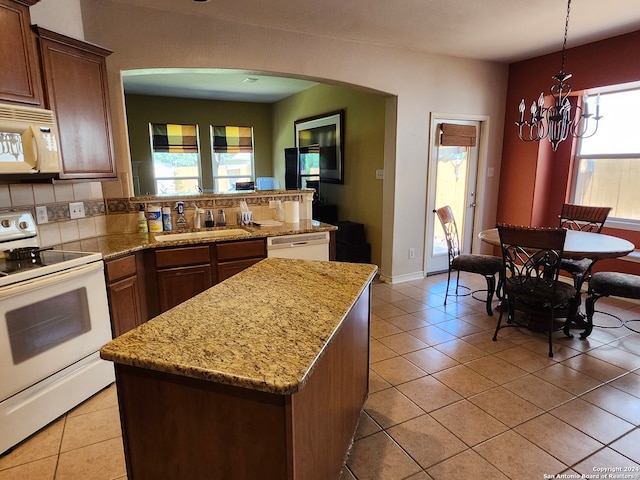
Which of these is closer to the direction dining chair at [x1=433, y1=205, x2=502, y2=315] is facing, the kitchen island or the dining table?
the dining table

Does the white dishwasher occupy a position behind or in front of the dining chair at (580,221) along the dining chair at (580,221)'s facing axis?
in front

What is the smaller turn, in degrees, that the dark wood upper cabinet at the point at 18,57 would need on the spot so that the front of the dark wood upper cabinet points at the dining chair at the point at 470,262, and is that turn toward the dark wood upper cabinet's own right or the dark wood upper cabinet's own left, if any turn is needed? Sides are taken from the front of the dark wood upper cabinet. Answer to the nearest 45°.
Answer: approximately 45° to the dark wood upper cabinet's own left

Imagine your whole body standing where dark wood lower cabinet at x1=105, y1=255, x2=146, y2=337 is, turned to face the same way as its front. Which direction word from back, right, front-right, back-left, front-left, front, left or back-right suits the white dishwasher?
front-left

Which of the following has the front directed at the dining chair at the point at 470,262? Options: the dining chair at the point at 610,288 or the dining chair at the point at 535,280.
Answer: the dining chair at the point at 610,288

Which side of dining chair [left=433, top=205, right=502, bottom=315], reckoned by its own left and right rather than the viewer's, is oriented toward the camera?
right

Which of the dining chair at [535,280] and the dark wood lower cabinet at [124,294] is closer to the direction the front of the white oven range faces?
the dining chair

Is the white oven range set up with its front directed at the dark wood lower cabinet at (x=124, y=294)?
no

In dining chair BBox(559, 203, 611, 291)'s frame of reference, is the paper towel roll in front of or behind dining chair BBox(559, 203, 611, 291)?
in front

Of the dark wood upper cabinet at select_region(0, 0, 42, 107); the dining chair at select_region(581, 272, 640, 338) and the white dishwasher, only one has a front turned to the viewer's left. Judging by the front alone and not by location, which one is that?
the dining chair

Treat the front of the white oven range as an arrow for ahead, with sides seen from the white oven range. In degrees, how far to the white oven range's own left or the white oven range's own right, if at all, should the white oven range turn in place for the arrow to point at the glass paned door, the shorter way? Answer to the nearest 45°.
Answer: approximately 45° to the white oven range's own left

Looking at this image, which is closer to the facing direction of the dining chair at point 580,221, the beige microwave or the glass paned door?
the beige microwave

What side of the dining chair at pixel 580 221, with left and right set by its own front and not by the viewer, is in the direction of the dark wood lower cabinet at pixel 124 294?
front

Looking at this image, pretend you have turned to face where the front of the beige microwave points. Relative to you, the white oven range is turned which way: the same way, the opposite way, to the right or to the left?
the same way

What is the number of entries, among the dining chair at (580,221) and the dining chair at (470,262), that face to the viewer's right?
1

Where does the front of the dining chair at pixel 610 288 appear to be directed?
to the viewer's left

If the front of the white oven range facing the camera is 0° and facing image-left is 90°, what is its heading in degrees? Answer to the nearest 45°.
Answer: approximately 315°

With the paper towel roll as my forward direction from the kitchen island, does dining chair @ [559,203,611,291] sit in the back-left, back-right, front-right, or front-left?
front-right

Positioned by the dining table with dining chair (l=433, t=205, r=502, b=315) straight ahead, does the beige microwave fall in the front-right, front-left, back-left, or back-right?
front-left

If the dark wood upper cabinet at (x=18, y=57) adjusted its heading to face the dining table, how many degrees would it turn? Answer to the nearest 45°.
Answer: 0° — it already faces it

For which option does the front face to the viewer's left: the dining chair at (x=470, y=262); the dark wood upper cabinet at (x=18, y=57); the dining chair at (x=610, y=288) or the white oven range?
the dining chair at (x=610, y=288)
